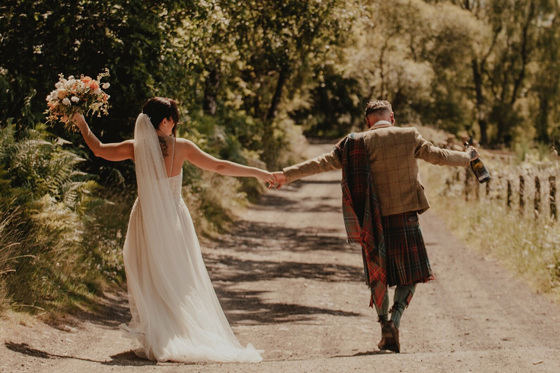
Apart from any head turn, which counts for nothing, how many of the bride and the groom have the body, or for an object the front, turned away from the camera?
2

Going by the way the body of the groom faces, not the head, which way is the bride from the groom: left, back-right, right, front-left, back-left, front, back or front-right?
left

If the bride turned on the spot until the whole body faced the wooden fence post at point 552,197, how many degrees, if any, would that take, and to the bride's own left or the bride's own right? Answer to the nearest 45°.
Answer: approximately 45° to the bride's own right

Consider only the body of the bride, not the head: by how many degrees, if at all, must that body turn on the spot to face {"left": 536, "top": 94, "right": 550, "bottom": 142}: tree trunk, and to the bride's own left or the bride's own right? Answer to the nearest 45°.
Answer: approximately 45° to the bride's own right

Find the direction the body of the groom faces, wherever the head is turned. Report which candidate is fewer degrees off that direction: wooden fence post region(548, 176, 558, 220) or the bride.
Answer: the wooden fence post

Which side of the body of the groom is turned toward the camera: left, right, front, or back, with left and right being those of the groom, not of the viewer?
back

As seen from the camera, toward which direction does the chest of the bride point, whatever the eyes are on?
away from the camera

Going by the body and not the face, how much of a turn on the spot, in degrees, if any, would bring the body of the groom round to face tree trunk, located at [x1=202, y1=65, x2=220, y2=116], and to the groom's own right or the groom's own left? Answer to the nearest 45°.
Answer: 0° — they already face it

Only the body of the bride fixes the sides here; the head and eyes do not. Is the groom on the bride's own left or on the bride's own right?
on the bride's own right

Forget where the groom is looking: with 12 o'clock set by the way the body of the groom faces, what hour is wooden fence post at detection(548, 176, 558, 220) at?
The wooden fence post is roughly at 1 o'clock from the groom.

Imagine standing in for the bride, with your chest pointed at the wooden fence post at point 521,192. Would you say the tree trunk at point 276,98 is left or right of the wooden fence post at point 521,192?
left

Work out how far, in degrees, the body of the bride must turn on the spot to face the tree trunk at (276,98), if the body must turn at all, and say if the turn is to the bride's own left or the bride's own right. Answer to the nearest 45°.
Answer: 0° — they already face it

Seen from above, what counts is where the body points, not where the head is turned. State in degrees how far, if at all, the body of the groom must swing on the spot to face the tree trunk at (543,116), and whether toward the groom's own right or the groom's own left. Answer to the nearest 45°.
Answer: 0° — they already face it

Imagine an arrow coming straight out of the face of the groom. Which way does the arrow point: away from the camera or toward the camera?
away from the camera
